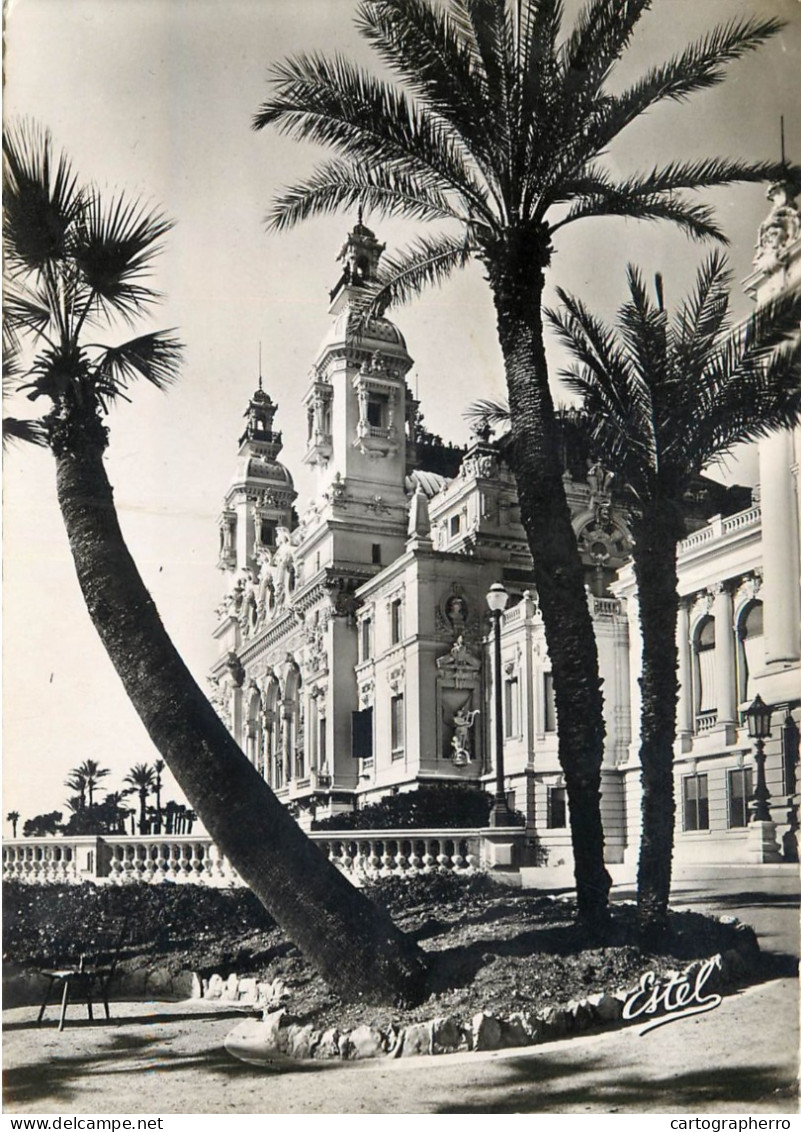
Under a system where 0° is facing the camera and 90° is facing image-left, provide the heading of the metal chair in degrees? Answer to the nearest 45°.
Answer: approximately 45°
